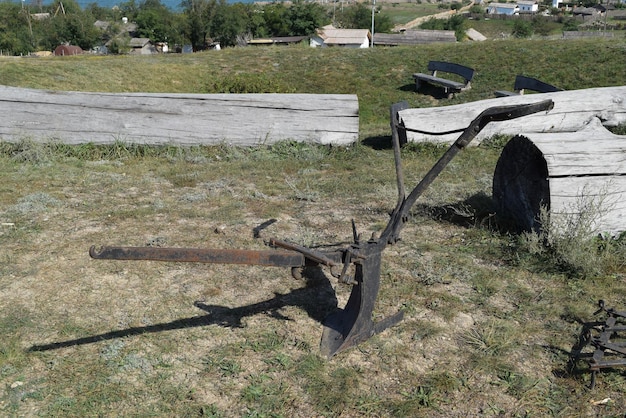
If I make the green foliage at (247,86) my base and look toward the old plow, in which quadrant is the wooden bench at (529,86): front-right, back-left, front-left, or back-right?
front-left

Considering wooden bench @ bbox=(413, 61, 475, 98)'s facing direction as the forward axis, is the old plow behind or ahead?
ahead

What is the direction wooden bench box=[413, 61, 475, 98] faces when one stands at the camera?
facing the viewer and to the left of the viewer

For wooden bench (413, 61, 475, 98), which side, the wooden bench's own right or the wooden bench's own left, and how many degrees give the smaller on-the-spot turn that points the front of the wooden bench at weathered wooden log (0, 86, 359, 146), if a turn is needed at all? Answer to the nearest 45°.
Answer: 0° — it already faces it

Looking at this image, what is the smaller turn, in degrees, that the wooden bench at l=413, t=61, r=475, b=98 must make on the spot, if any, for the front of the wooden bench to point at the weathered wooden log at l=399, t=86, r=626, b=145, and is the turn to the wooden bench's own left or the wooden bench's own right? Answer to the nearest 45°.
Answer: approximately 45° to the wooden bench's own left

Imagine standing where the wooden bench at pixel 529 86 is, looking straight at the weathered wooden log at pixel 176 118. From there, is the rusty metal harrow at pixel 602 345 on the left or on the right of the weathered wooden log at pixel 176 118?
left

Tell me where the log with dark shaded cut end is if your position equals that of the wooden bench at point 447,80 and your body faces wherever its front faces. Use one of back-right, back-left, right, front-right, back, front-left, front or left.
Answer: front-left

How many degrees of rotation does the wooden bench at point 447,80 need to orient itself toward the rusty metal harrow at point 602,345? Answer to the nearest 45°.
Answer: approximately 45° to its left

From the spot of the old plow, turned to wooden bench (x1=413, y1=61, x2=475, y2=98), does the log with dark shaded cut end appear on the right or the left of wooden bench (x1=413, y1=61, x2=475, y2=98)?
right
